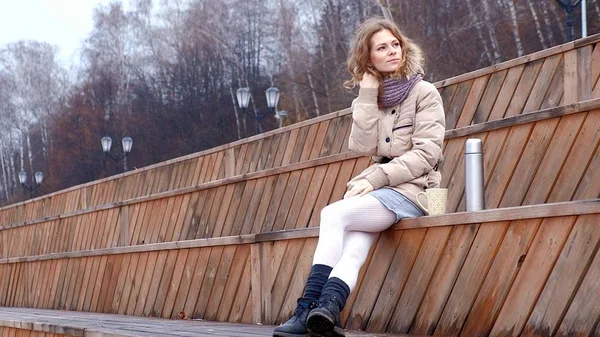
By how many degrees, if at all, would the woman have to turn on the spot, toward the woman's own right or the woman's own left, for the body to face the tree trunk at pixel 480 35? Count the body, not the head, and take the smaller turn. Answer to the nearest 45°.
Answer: approximately 135° to the woman's own right

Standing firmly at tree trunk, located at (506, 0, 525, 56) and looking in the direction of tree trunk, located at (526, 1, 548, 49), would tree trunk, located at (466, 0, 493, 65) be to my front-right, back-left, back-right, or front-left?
back-left

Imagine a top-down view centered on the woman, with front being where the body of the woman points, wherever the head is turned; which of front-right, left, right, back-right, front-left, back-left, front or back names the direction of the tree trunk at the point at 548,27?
back-right

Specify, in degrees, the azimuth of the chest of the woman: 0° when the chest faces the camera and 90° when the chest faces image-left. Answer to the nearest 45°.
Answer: approximately 45°

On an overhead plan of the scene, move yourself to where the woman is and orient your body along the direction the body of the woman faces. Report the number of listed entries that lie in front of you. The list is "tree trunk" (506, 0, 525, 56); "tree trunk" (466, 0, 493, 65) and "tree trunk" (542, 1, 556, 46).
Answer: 0

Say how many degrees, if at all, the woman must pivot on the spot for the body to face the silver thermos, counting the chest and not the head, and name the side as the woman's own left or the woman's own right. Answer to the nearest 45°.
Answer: approximately 180°

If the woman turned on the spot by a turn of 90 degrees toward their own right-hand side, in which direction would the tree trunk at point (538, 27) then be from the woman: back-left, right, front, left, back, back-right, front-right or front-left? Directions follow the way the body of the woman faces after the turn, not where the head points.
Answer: front-right

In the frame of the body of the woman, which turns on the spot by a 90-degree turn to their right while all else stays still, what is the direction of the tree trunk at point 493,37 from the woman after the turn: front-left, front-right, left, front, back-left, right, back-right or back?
front-right
